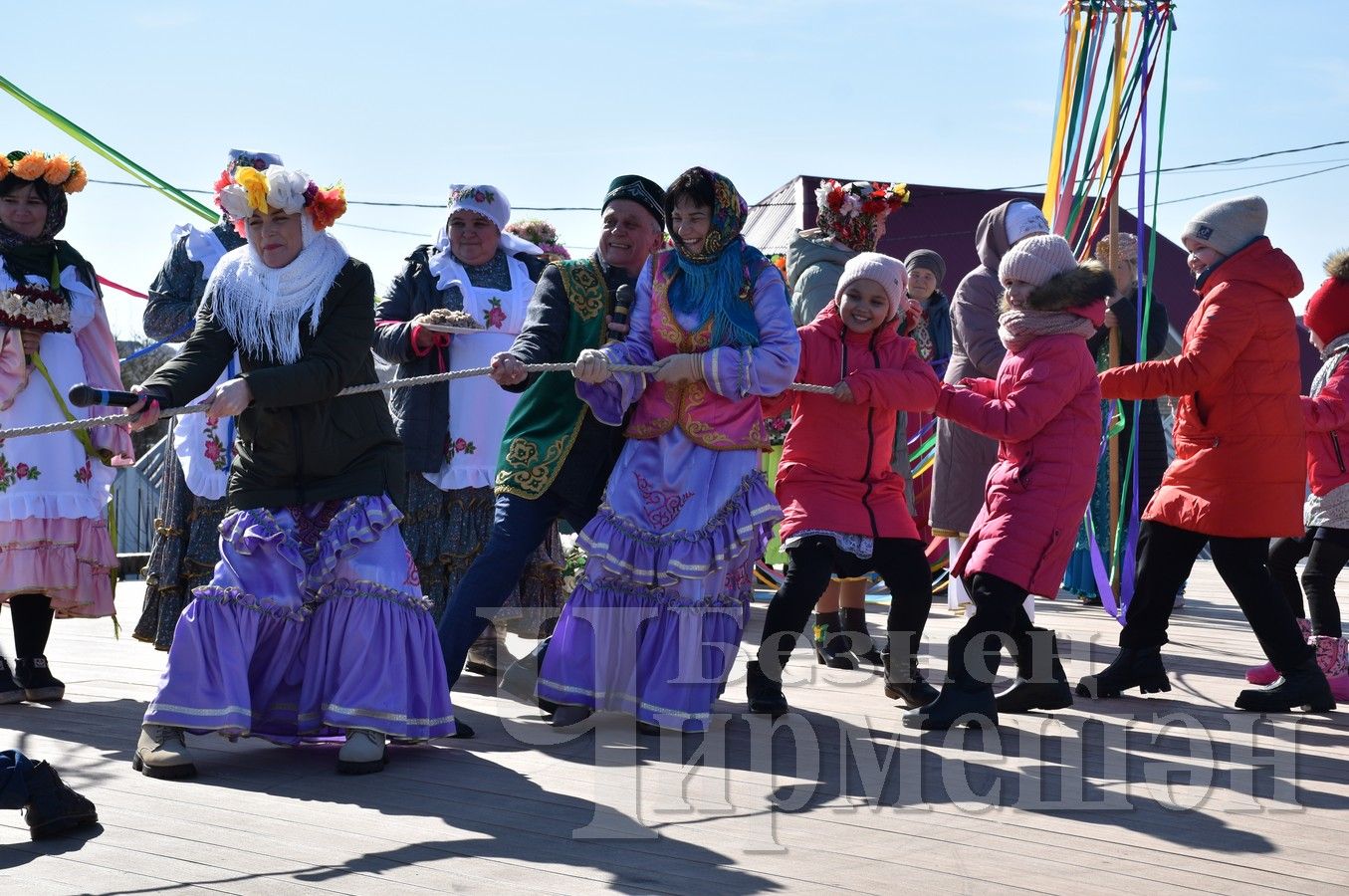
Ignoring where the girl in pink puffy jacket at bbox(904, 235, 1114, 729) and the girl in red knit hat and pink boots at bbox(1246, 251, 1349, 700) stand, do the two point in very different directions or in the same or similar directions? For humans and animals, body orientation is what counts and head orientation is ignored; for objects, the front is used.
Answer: same or similar directions

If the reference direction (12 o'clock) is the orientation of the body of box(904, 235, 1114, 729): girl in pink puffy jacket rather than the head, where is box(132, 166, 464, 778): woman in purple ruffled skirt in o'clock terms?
The woman in purple ruffled skirt is roughly at 11 o'clock from the girl in pink puffy jacket.

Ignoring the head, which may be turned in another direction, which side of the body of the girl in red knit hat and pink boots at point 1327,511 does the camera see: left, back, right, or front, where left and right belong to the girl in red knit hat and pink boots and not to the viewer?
left

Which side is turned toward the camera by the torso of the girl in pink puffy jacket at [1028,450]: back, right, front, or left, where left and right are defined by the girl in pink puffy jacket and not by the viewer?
left

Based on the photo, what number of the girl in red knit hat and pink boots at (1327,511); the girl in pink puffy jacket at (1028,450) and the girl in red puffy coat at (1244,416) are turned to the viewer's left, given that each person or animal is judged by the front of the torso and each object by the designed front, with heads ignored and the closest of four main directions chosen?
3

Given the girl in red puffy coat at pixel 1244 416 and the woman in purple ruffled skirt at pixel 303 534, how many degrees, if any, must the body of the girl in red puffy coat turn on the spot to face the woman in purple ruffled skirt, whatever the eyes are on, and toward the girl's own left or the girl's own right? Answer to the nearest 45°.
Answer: approximately 45° to the girl's own left

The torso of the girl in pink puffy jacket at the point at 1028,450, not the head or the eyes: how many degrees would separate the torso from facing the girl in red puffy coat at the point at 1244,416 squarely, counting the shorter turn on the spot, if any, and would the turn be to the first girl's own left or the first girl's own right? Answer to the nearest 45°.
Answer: approximately 135° to the first girl's own right

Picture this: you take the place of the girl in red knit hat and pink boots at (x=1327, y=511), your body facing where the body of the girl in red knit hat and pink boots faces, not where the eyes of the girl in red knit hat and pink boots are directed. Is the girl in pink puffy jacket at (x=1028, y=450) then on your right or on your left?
on your left

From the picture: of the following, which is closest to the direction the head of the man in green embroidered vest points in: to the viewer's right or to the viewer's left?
to the viewer's left

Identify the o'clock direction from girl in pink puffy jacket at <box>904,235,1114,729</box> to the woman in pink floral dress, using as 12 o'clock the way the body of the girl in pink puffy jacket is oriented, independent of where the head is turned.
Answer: The woman in pink floral dress is roughly at 12 o'clock from the girl in pink puffy jacket.

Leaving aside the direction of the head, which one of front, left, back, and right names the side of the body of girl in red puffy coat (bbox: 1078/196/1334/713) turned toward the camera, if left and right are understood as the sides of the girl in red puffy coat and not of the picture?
left

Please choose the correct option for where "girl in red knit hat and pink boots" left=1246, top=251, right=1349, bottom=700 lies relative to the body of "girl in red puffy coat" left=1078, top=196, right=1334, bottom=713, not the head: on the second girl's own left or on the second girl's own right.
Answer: on the second girl's own right

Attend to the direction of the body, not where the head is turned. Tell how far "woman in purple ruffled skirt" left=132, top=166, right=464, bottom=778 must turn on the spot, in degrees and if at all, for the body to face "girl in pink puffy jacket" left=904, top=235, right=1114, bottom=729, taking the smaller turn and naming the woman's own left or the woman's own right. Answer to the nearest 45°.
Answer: approximately 135° to the woman's own left
